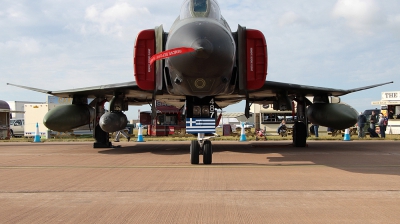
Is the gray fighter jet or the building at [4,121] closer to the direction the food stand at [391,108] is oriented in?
the gray fighter jet

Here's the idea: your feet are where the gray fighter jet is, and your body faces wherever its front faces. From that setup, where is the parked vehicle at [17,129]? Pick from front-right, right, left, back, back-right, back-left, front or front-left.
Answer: back-right

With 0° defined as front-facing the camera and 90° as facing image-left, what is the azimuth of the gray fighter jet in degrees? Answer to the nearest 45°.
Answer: approximately 0°

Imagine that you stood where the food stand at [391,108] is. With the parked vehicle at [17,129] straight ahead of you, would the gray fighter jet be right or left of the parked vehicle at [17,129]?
left

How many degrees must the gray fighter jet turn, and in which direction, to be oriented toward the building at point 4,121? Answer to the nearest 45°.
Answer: approximately 135° to its right

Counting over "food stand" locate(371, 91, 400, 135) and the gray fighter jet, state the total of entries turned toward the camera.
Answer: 2

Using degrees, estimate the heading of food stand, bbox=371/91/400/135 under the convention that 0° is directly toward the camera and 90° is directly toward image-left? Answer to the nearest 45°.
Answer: approximately 0°

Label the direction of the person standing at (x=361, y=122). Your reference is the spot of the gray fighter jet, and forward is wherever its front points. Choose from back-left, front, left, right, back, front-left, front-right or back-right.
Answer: back-left
